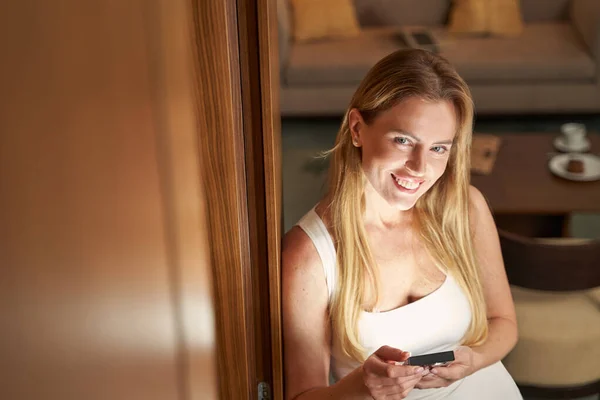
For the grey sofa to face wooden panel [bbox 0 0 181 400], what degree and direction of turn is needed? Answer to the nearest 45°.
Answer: approximately 45° to its right

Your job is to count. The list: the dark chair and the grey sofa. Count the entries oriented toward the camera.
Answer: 1

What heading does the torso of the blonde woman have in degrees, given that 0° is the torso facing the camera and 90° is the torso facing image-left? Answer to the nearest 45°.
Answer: approximately 315°

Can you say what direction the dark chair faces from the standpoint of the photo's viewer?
facing away from the viewer

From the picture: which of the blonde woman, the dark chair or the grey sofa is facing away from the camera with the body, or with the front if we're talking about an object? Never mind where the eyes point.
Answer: the dark chair

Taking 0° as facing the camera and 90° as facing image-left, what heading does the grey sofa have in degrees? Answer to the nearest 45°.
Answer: approximately 0°
